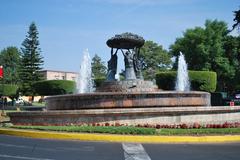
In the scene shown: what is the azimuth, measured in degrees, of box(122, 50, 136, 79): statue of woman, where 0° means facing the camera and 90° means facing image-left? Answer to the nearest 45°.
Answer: approximately 0°

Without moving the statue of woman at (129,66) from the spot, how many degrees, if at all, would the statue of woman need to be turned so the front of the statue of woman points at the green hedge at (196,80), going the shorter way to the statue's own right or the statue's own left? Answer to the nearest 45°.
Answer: approximately 135° to the statue's own left

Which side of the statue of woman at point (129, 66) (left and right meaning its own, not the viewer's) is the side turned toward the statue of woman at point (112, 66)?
right
